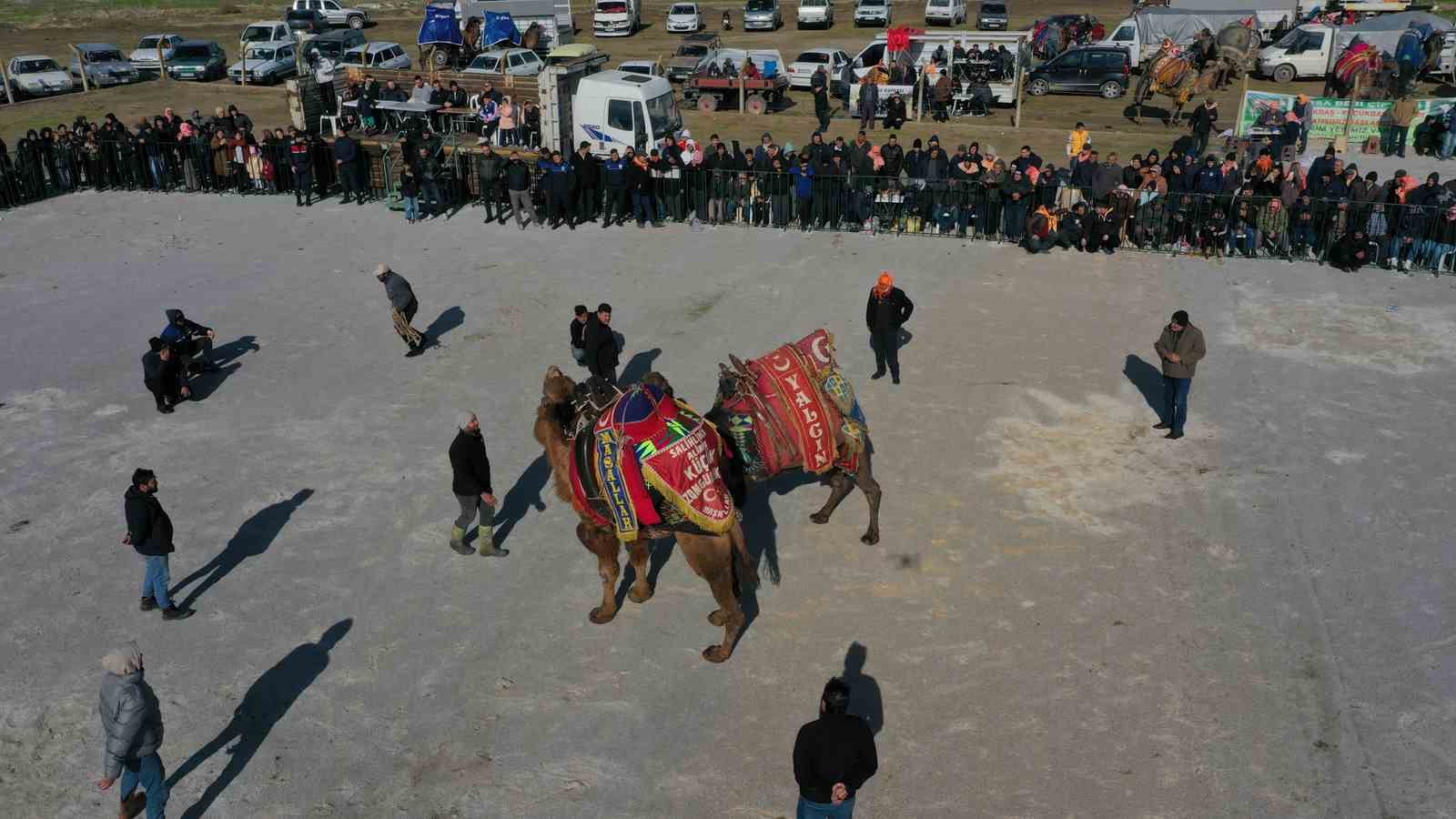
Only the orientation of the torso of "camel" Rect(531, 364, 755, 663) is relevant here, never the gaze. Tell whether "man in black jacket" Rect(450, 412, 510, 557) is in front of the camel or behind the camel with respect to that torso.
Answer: in front

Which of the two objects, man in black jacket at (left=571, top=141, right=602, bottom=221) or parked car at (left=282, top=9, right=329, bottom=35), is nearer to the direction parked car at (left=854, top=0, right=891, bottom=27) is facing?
the man in black jacket

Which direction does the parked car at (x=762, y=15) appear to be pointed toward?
toward the camera

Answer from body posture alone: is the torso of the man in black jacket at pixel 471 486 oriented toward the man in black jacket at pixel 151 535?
no

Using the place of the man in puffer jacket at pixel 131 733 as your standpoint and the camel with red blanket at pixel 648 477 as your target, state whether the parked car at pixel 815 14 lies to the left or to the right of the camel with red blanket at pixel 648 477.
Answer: left

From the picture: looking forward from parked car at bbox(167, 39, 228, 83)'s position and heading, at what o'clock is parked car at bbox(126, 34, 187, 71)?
parked car at bbox(126, 34, 187, 71) is roughly at 3 o'clock from parked car at bbox(167, 39, 228, 83).

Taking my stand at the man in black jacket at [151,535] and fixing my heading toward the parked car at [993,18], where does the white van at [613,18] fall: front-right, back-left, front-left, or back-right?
front-left

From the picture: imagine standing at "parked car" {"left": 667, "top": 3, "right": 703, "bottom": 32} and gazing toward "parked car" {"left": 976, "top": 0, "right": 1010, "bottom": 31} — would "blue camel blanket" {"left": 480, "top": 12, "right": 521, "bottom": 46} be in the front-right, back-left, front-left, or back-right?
back-right

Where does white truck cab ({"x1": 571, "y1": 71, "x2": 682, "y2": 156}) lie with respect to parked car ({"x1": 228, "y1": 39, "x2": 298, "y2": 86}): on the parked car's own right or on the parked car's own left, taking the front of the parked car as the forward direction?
on the parked car's own left

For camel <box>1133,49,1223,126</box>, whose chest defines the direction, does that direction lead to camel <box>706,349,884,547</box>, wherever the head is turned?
no

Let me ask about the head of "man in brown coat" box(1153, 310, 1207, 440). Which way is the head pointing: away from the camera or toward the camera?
toward the camera

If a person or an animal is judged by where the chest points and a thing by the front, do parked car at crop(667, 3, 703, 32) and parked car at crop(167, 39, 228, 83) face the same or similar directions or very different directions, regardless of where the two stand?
same or similar directions

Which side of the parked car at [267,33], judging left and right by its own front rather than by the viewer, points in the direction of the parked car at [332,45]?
left

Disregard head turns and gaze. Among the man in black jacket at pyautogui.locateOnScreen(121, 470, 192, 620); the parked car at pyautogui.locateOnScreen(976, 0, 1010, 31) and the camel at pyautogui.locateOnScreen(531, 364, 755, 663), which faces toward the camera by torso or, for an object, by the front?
the parked car

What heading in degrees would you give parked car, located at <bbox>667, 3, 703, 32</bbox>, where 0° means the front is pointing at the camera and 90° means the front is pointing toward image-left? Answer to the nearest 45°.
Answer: approximately 0°

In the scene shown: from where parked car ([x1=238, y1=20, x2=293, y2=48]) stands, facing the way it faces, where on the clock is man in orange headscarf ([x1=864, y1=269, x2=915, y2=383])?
The man in orange headscarf is roughly at 10 o'clock from the parked car.

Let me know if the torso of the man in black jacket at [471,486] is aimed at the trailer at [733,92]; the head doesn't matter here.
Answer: no
